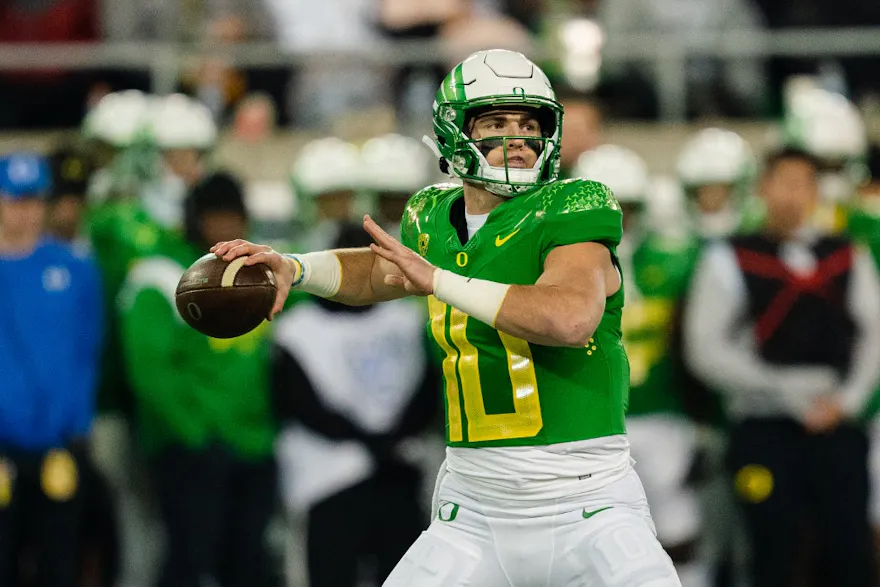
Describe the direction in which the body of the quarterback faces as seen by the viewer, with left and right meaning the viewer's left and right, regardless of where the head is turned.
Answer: facing the viewer and to the left of the viewer

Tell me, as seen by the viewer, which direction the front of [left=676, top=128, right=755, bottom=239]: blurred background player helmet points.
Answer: toward the camera

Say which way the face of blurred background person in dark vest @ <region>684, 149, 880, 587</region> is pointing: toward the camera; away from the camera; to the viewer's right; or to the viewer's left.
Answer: toward the camera

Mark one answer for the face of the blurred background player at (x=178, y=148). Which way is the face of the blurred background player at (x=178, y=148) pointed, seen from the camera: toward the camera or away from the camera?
toward the camera

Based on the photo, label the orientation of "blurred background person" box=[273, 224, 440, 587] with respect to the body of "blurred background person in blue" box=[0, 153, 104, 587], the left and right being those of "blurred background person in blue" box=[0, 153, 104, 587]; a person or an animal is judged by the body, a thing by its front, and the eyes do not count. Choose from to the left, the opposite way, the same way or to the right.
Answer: the same way

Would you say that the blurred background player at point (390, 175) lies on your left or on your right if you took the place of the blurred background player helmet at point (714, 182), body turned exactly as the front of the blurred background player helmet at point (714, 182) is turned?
on your right

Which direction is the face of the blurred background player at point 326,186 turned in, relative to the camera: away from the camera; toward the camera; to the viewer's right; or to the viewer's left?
toward the camera

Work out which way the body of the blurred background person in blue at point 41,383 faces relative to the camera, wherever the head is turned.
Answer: toward the camera

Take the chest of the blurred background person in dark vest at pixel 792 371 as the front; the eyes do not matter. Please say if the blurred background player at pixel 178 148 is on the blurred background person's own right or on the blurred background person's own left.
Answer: on the blurred background person's own right

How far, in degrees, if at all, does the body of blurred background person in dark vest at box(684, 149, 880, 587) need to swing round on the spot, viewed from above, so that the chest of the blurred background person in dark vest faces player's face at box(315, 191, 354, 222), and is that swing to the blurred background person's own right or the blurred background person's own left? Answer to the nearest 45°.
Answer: approximately 90° to the blurred background person's own right

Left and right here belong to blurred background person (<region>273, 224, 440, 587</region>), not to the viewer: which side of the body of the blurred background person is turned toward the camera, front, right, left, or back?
front

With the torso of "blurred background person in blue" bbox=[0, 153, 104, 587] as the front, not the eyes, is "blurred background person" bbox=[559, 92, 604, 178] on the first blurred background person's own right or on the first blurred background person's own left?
on the first blurred background person's own left

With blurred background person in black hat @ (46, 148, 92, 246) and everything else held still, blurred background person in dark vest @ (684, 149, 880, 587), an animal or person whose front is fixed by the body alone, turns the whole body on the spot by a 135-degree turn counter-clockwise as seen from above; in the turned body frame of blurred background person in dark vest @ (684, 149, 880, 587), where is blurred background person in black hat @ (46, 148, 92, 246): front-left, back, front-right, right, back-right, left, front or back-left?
back-left

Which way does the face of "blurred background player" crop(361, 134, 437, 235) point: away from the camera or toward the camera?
toward the camera

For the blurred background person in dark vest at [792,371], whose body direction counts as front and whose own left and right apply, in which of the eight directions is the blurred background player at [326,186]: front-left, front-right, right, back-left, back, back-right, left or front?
right

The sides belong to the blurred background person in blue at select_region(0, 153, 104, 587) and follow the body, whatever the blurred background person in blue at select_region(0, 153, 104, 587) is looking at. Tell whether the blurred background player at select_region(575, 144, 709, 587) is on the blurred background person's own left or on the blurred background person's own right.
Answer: on the blurred background person's own left

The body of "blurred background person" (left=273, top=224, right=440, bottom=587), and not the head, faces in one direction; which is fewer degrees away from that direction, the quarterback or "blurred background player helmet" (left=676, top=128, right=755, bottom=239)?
the quarterback
